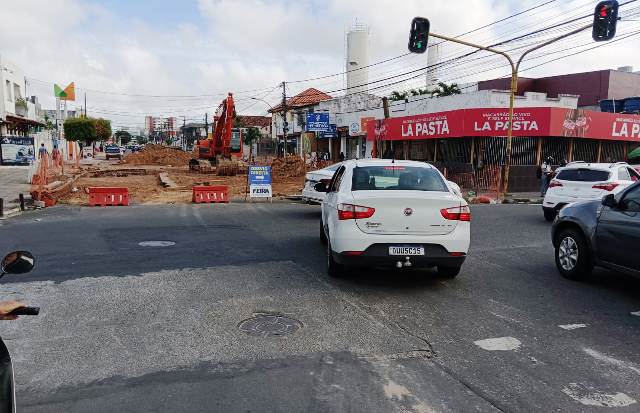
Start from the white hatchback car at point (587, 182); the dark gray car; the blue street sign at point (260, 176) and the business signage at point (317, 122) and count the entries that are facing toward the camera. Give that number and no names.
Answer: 2

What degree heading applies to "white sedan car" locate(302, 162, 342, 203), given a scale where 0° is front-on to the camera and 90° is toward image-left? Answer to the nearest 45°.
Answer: approximately 45°

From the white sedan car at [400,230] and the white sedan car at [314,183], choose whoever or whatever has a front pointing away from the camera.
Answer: the white sedan car at [400,230]

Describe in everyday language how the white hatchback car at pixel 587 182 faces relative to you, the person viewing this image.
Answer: facing away from the viewer and to the right of the viewer

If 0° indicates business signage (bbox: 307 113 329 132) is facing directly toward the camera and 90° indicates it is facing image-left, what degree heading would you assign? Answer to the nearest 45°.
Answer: approximately 0°

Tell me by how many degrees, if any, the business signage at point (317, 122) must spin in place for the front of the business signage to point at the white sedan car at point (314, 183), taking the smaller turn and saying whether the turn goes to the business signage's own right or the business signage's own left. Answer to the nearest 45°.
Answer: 0° — it already faces it

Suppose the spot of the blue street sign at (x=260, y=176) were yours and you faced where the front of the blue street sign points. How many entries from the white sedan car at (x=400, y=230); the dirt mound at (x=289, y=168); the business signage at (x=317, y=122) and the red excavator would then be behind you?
3

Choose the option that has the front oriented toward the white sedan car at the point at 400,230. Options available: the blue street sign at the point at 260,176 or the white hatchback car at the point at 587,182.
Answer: the blue street sign

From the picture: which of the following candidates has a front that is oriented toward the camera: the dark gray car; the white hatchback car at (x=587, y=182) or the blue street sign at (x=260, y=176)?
the blue street sign

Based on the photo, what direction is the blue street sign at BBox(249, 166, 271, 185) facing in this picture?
toward the camera

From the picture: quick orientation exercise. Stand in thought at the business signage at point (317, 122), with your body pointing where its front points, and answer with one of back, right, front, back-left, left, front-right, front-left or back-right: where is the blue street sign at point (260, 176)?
front

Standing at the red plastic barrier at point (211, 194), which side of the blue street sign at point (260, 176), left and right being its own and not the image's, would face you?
right

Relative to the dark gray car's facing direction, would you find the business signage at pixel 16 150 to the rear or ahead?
ahead

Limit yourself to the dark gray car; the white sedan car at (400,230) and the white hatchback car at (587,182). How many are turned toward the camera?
0

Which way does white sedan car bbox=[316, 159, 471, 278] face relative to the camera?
away from the camera

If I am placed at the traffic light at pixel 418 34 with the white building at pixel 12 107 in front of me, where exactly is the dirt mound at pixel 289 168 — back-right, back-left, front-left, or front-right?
front-right

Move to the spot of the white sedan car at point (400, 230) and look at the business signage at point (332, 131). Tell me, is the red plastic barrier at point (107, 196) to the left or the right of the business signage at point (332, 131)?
left
